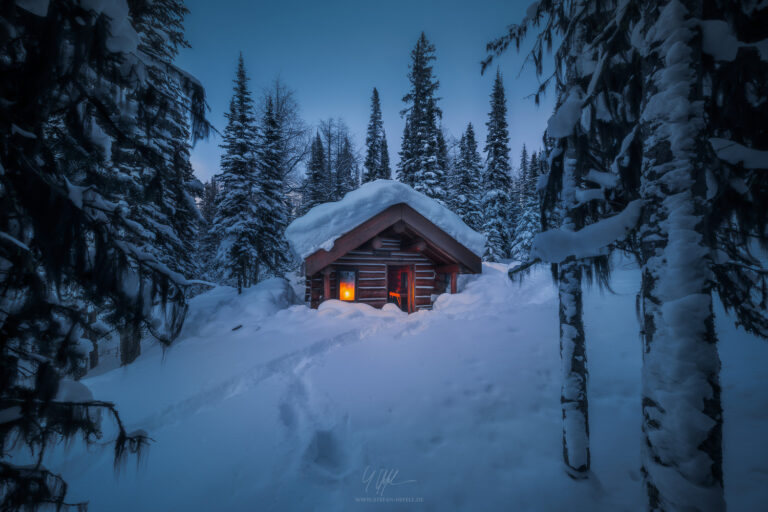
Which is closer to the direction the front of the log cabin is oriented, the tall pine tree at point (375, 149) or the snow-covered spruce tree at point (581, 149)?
the snow-covered spruce tree

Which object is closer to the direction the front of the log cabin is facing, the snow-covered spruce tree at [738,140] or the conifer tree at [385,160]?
the snow-covered spruce tree

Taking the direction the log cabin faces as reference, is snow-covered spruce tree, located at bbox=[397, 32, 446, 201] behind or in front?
behind

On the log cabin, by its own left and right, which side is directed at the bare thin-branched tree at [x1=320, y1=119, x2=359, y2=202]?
back

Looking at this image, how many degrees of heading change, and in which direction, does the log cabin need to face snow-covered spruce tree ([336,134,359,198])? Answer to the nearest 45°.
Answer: approximately 180°

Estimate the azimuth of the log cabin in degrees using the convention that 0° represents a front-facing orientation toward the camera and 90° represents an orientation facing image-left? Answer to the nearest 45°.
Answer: approximately 0°

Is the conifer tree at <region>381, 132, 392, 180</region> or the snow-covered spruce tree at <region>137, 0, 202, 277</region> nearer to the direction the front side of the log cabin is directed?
the snow-covered spruce tree
